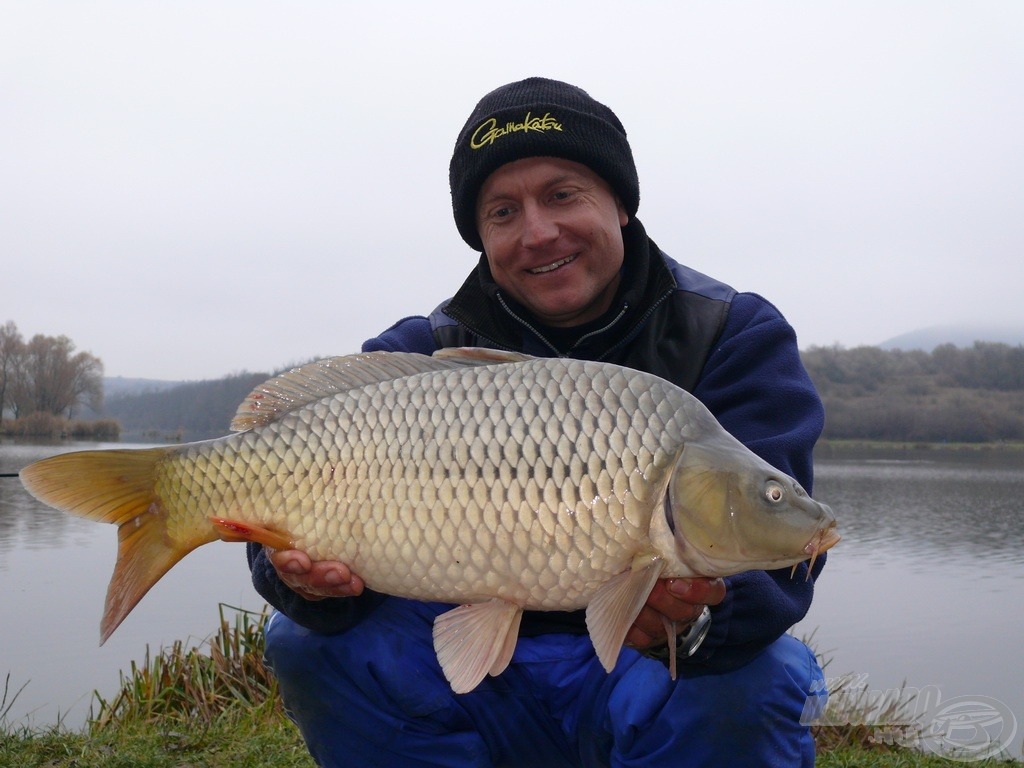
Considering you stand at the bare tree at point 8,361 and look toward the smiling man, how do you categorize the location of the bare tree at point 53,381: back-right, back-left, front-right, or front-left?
front-left

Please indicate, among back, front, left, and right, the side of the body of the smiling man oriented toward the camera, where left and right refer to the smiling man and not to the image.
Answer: front

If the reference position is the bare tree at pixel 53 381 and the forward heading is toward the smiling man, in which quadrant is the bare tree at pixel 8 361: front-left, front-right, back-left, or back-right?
back-right

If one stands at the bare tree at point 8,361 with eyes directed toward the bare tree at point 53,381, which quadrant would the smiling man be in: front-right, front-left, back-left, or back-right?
front-right

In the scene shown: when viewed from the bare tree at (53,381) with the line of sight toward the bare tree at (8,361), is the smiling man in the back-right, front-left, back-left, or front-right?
back-left

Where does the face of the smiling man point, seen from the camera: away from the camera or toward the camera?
toward the camera

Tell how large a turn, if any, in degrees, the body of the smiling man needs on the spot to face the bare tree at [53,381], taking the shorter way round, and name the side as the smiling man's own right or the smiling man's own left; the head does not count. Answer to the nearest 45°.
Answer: approximately 135° to the smiling man's own right

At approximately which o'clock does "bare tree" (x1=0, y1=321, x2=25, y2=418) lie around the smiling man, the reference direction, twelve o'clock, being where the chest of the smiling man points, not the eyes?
The bare tree is roughly at 5 o'clock from the smiling man.
